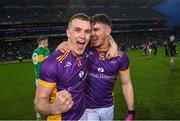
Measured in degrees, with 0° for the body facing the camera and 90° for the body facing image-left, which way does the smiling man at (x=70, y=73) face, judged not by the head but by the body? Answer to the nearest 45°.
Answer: approximately 315°
